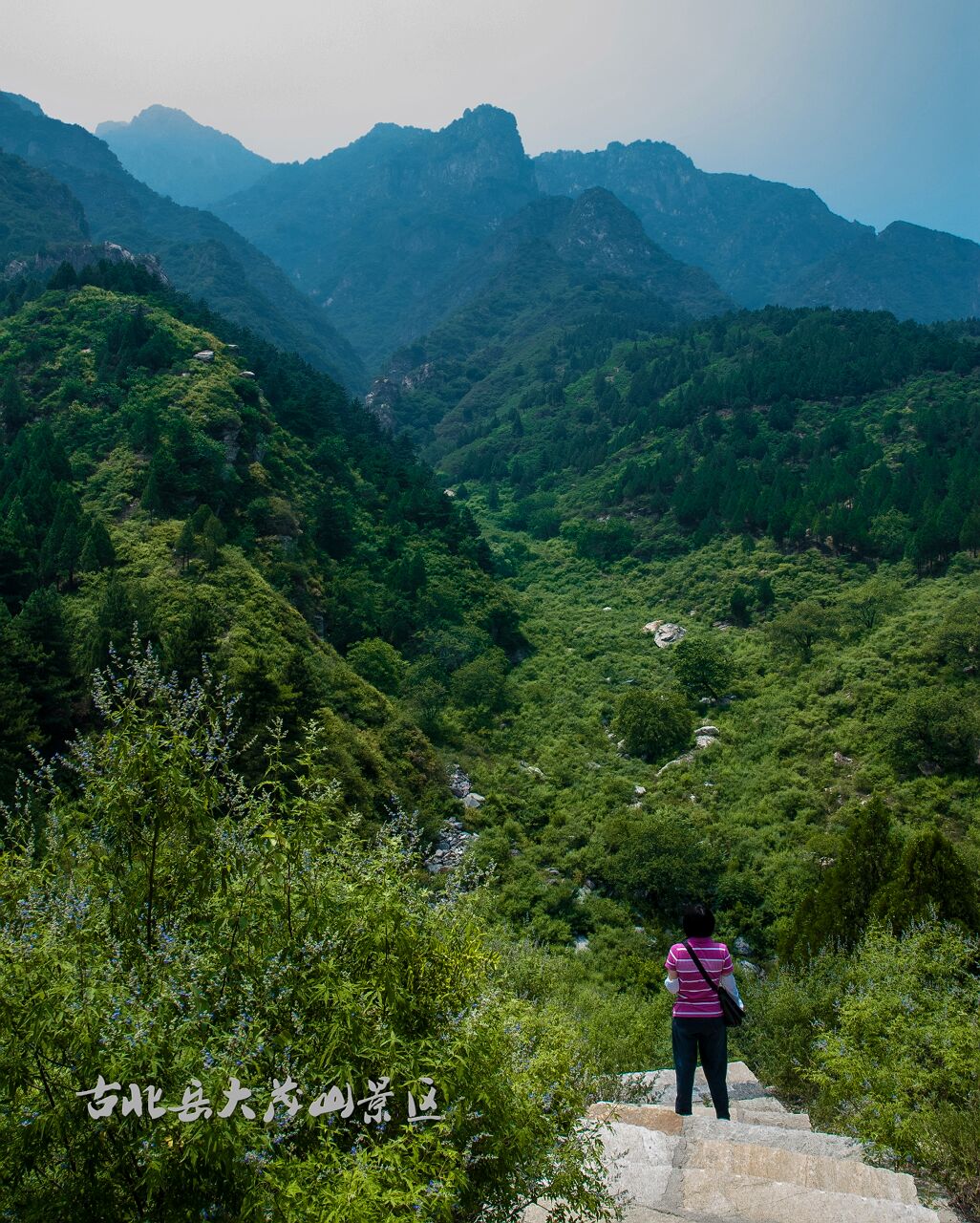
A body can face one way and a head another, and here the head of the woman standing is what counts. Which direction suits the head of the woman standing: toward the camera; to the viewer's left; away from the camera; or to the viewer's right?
away from the camera

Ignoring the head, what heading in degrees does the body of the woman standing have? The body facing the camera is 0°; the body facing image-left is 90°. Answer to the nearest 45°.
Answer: approximately 180°

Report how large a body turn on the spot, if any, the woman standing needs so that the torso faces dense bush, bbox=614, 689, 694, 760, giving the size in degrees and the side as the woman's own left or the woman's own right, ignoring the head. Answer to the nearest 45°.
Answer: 0° — they already face it

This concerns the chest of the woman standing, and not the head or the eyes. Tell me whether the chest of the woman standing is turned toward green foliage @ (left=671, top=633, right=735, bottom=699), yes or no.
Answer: yes

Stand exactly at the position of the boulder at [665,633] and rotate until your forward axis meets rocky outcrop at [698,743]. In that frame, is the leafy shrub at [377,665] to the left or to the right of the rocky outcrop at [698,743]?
right

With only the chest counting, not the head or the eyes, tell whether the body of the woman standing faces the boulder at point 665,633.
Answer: yes

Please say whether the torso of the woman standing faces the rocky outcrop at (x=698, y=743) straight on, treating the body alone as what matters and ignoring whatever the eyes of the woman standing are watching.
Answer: yes
